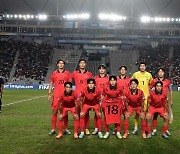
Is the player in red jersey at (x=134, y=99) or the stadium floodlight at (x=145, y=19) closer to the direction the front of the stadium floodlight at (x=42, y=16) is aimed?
the player in red jersey

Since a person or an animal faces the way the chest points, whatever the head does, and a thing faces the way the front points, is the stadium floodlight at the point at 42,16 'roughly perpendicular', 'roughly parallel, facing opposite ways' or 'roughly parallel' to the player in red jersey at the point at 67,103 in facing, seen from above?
roughly parallel

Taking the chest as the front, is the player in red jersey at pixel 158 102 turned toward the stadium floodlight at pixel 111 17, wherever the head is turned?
no

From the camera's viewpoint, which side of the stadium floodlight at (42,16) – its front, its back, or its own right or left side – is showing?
front

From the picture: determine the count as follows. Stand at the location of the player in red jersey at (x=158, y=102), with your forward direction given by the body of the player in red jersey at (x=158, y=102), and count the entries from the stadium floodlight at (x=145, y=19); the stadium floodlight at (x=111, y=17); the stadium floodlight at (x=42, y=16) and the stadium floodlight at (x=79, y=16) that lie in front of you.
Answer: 0

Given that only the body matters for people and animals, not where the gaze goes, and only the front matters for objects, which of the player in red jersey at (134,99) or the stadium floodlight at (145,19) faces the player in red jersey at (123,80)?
the stadium floodlight

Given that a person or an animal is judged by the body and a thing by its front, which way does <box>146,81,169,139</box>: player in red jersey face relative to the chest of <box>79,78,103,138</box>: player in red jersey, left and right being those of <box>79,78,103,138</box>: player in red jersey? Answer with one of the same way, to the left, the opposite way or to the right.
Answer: the same way

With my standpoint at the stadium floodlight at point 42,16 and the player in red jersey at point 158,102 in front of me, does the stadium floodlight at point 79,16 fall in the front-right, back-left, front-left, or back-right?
front-left

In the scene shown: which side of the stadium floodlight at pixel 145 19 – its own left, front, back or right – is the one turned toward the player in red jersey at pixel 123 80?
front

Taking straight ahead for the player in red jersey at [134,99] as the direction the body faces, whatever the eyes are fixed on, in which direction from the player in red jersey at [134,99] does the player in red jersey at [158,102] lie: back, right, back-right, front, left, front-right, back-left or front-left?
left

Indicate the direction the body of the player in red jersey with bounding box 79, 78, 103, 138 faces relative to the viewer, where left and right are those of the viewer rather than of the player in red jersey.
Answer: facing the viewer

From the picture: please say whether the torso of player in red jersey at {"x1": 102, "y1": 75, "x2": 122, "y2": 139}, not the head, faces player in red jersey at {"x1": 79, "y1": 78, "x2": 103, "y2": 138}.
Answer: no

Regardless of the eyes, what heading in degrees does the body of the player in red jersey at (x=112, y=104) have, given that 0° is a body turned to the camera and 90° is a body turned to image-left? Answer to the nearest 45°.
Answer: approximately 0°

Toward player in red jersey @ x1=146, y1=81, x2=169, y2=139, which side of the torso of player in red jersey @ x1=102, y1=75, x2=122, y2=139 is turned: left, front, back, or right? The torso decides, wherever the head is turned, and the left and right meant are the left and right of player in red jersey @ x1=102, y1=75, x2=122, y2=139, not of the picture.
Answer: left

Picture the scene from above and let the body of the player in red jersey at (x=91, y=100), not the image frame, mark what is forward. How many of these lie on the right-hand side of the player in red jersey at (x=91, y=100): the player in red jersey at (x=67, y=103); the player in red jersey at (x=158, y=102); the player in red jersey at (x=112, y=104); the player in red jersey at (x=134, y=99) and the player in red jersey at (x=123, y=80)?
1

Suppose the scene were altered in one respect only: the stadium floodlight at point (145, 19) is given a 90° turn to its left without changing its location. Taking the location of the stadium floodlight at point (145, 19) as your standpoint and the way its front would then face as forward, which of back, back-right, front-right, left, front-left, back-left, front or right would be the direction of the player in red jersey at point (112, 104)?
right
